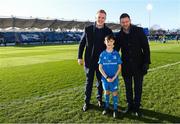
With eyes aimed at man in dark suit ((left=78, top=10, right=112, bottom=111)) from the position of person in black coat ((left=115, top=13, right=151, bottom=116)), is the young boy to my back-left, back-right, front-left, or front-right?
front-left

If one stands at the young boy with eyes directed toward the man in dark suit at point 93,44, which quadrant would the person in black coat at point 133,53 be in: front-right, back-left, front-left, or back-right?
back-right

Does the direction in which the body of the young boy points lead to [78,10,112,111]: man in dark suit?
no

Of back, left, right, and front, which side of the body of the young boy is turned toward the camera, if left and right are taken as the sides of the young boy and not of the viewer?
front

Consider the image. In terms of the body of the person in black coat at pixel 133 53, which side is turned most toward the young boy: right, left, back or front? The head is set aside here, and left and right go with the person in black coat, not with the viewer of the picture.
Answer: right

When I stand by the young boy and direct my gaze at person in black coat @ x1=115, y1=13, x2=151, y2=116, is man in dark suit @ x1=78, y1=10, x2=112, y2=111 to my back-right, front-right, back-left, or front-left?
back-left

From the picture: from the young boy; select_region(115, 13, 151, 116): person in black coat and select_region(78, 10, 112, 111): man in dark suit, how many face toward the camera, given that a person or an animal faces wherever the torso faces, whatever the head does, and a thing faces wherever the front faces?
3

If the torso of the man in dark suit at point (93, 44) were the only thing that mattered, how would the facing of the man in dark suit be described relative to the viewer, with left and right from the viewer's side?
facing the viewer

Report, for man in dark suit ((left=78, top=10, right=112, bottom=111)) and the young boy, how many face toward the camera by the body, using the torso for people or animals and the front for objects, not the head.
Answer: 2

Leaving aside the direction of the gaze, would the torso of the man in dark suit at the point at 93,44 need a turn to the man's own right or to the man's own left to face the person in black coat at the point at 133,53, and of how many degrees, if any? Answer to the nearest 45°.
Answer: approximately 90° to the man's own left

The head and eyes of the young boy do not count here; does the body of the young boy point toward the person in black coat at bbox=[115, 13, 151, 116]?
no

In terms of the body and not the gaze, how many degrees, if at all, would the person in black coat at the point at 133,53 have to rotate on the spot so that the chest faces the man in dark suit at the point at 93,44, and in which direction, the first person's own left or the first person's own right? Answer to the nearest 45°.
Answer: approximately 90° to the first person's own right
